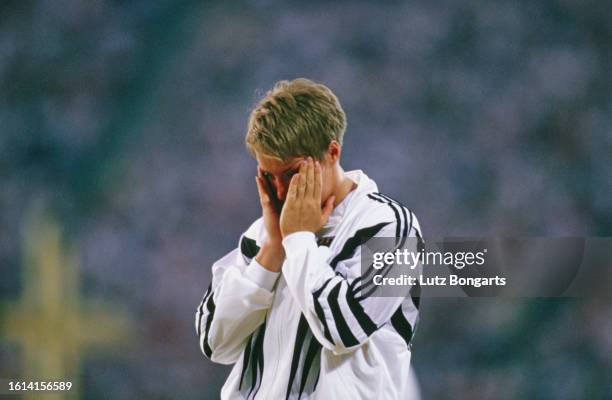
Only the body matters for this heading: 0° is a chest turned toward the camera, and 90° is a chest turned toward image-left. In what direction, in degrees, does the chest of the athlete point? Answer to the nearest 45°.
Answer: approximately 45°

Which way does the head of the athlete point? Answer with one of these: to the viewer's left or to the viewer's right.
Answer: to the viewer's left
